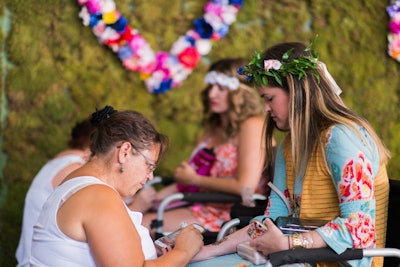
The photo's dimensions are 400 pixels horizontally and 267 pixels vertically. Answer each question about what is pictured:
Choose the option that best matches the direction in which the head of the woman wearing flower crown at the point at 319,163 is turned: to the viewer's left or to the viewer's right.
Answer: to the viewer's left

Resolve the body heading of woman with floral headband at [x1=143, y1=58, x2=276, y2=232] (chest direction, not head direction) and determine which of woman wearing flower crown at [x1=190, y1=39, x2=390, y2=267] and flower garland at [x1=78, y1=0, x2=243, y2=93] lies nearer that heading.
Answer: the woman wearing flower crown

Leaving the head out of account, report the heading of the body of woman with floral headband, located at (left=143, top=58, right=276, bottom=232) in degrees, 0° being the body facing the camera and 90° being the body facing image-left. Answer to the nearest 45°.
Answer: approximately 45°

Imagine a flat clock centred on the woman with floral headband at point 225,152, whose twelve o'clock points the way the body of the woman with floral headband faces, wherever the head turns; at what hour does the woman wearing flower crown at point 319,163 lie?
The woman wearing flower crown is roughly at 10 o'clock from the woman with floral headband.
